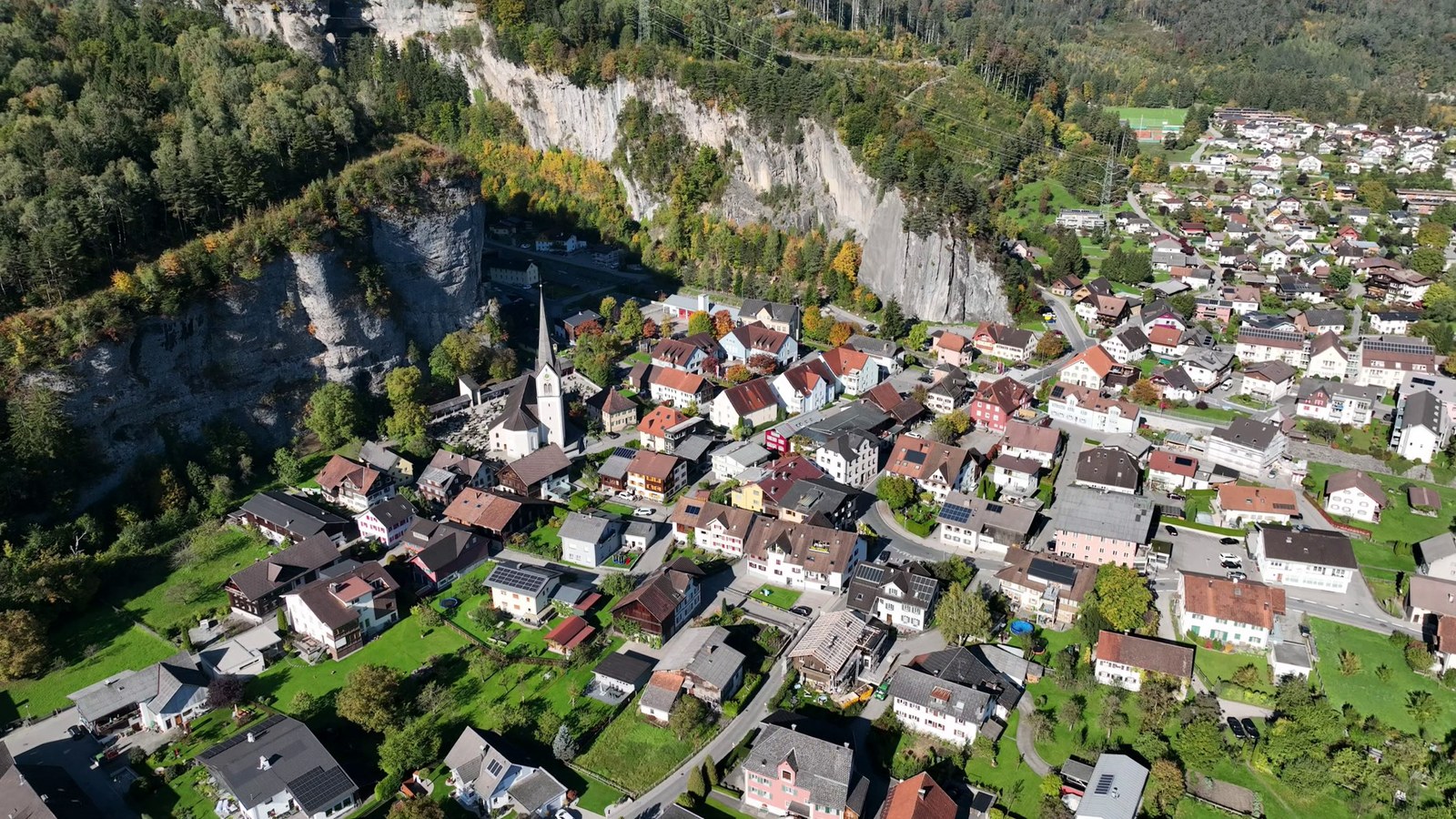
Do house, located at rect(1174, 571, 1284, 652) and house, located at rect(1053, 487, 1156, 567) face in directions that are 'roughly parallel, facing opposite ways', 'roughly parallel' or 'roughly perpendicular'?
roughly parallel

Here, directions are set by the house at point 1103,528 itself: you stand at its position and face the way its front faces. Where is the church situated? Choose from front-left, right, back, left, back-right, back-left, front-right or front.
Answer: right

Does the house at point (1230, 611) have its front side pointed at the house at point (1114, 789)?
yes

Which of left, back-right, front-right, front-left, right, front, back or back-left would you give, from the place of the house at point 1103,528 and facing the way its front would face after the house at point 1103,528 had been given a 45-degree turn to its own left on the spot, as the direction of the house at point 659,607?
right

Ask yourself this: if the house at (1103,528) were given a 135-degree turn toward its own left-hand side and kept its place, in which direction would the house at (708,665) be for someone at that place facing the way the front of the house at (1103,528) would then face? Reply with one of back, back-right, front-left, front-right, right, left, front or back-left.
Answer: back

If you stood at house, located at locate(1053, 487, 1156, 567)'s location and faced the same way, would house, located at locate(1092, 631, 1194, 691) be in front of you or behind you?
in front

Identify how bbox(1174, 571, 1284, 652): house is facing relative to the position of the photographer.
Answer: facing the viewer

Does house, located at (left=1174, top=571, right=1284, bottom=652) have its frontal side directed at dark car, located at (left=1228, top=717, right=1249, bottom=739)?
yes

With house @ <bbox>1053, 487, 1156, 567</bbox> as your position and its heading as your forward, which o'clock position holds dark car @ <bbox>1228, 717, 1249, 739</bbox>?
The dark car is roughly at 11 o'clock from the house.

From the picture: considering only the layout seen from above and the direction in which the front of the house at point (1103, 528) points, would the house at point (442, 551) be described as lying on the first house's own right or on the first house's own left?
on the first house's own right

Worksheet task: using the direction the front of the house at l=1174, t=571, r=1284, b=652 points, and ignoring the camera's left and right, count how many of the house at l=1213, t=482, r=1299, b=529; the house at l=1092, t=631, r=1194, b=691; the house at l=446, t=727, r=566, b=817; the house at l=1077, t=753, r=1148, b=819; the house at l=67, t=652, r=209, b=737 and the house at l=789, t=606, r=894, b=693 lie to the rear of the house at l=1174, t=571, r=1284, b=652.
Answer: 1

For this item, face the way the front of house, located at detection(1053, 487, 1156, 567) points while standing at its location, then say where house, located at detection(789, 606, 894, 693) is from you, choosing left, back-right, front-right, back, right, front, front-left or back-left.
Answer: front-right

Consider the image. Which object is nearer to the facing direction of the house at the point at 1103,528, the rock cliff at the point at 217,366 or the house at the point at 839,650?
the house

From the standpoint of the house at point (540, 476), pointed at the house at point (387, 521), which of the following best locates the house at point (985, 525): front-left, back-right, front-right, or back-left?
back-left

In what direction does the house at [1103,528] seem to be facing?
toward the camera

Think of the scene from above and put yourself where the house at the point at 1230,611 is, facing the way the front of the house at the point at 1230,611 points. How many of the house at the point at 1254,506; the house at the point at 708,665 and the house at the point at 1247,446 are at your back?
2

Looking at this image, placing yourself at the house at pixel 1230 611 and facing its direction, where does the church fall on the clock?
The church is roughly at 3 o'clock from the house.
